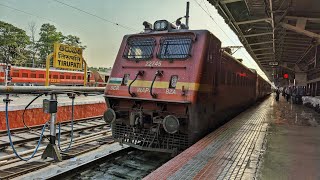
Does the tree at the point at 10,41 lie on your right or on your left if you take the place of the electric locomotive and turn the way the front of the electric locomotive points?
on your right

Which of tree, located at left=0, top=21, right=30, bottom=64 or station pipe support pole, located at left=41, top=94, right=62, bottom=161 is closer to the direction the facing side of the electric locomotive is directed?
the station pipe support pole

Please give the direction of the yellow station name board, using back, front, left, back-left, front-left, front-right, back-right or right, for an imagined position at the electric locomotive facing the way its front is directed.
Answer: right

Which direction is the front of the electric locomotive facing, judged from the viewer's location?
facing the viewer and to the left of the viewer

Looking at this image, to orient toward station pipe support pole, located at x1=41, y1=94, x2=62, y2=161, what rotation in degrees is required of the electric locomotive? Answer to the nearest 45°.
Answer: approximately 45° to its right

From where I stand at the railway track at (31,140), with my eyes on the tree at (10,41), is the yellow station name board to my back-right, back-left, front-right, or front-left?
front-right
